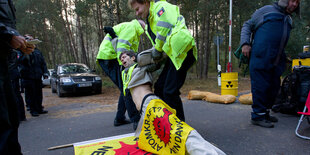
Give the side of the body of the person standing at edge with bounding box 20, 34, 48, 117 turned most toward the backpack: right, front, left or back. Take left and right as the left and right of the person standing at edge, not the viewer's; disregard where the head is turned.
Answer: front

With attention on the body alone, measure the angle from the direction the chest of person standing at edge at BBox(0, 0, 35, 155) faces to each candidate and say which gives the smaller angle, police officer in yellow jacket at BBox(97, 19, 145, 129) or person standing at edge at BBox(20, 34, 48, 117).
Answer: the police officer in yellow jacket

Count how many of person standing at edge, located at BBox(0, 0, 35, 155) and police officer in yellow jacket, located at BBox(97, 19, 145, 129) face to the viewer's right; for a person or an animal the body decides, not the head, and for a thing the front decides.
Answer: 2

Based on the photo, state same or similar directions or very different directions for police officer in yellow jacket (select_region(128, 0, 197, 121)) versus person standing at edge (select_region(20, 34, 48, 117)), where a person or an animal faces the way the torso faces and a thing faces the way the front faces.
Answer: very different directions

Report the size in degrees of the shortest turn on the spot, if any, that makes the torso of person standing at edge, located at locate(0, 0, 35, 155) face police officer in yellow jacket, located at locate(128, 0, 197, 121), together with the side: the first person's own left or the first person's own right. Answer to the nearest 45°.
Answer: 0° — they already face them

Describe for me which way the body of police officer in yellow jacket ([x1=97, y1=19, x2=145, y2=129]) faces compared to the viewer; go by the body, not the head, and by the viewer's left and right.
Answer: facing to the right of the viewer

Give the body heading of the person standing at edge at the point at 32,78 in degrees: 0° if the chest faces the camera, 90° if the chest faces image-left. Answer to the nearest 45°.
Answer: approximately 315°

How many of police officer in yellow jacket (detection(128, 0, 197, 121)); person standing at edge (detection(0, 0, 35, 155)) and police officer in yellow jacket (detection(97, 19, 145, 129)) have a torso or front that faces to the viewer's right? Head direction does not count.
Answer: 2

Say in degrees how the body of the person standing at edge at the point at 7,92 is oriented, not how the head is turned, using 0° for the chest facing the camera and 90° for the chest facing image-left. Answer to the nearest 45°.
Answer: approximately 270°

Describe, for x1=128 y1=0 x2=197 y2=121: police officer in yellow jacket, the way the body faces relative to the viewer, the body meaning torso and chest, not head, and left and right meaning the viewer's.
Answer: facing to the left of the viewer
